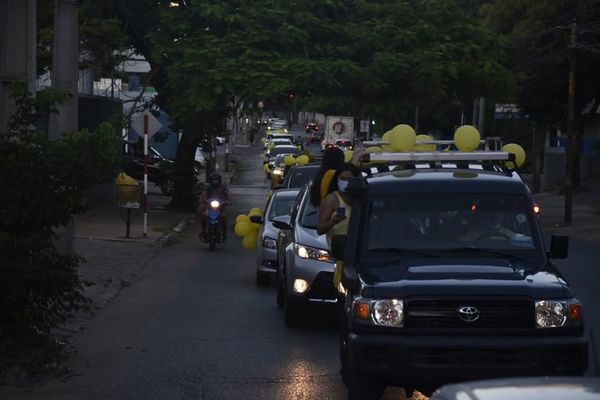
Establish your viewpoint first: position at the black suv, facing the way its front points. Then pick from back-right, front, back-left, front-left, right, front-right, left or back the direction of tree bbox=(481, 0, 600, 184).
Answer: back

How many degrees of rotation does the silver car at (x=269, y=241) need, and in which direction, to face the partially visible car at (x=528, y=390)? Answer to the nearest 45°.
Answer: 0° — it already faces it

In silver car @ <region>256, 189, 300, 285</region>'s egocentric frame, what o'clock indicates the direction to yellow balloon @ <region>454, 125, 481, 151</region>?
The yellow balloon is roughly at 11 o'clock from the silver car.

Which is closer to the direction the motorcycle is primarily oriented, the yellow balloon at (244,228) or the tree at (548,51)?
the yellow balloon

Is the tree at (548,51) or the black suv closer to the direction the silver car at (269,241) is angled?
the black suv

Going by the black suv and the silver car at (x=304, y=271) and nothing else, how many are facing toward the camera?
2

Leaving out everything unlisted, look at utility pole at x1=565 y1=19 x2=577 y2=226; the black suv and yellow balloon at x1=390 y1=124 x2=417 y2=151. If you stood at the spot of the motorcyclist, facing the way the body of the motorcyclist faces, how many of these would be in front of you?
2
